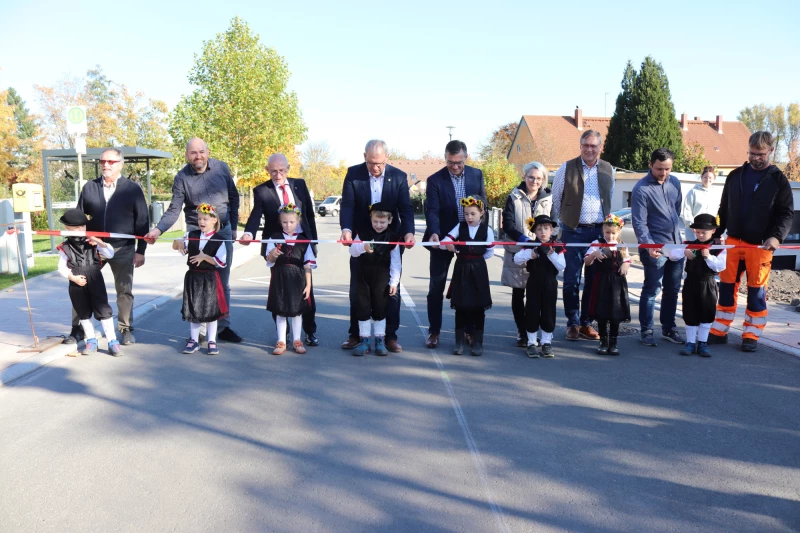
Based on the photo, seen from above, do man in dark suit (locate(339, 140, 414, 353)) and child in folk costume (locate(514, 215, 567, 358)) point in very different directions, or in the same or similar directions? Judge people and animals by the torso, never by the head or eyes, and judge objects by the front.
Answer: same or similar directions

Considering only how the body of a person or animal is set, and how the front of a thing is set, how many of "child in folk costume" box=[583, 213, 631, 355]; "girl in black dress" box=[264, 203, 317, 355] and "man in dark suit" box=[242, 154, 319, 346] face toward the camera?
3

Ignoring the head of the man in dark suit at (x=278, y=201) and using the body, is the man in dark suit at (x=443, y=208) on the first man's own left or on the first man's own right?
on the first man's own left

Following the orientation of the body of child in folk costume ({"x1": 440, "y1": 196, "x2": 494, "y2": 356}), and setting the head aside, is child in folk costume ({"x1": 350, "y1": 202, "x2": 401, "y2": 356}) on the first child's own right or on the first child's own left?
on the first child's own right

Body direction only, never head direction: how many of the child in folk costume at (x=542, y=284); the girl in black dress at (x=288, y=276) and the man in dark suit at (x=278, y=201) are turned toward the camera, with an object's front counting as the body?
3

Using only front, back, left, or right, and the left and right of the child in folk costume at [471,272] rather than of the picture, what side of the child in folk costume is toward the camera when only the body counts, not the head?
front

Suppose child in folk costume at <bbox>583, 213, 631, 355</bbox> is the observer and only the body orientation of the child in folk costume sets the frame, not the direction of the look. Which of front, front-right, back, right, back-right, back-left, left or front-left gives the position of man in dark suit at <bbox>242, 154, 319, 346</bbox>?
right

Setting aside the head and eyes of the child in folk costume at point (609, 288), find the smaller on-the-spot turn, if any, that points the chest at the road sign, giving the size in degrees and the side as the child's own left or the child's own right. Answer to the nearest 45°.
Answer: approximately 90° to the child's own right

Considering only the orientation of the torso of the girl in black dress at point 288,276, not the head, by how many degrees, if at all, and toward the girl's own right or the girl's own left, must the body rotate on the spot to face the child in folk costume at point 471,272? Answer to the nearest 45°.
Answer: approximately 90° to the girl's own left

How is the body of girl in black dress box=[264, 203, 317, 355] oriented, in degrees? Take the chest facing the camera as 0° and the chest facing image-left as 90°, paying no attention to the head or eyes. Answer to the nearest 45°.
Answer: approximately 0°

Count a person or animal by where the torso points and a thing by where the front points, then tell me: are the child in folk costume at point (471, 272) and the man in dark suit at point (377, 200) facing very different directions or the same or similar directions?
same or similar directions

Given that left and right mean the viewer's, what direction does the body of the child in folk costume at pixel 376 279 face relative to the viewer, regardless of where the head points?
facing the viewer

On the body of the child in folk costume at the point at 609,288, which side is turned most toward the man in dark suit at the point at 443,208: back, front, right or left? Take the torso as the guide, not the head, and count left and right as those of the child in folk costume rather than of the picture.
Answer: right

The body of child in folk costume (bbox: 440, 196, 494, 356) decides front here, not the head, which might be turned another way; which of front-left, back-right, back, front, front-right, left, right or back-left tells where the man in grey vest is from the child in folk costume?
back-left

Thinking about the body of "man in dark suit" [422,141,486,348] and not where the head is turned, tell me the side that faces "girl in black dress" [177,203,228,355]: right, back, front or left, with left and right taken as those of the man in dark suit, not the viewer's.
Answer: right

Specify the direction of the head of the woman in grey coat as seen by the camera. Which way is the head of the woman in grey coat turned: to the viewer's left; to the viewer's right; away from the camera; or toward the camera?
toward the camera

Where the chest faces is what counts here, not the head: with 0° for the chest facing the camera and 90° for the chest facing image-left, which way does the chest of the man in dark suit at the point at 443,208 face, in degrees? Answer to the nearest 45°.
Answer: approximately 0°
